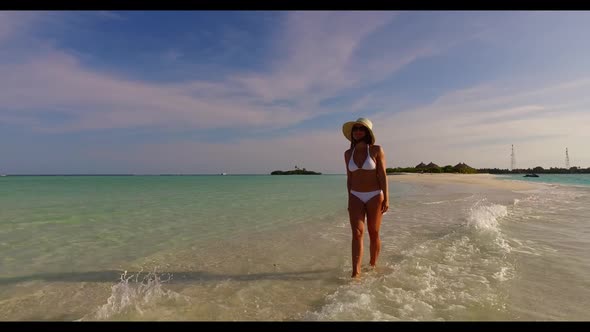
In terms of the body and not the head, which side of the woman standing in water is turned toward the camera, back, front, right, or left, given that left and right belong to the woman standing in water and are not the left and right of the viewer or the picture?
front
